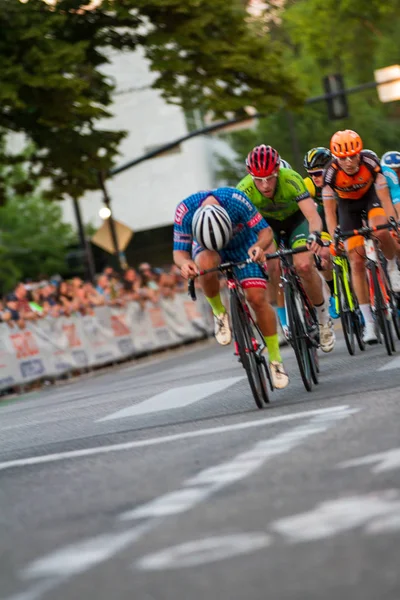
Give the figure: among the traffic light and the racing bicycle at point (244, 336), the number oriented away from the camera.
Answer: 1

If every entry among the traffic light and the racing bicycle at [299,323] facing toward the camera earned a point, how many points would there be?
1

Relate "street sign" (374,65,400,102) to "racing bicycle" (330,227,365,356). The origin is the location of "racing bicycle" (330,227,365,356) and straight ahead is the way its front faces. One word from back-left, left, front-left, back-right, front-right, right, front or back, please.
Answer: back

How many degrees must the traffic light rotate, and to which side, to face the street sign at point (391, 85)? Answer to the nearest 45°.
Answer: approximately 45° to its right

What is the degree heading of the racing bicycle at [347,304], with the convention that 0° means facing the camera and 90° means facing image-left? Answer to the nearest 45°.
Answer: approximately 0°

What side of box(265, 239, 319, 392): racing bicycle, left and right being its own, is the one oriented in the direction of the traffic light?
back

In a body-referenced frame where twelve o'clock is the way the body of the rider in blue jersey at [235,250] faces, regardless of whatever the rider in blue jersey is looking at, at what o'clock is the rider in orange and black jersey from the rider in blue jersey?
The rider in orange and black jersey is roughly at 7 o'clock from the rider in blue jersey.

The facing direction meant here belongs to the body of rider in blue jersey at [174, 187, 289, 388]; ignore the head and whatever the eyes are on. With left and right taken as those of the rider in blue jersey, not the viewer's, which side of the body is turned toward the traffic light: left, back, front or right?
back

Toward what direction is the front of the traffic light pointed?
away from the camera
